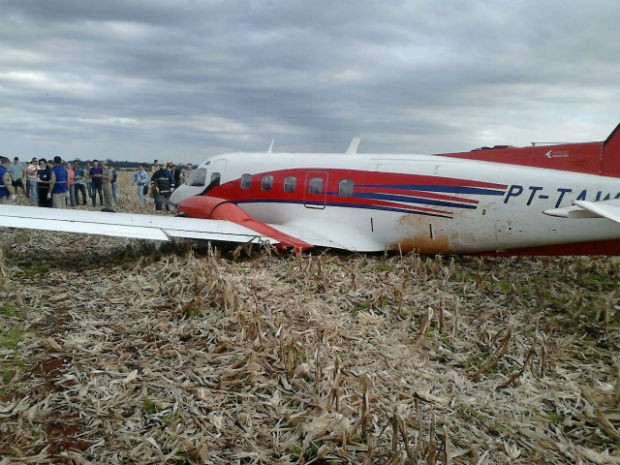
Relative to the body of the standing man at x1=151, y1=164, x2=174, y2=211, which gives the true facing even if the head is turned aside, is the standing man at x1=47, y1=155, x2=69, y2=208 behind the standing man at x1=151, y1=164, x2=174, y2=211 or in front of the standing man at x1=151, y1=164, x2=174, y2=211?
behind

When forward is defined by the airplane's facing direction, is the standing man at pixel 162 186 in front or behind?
in front

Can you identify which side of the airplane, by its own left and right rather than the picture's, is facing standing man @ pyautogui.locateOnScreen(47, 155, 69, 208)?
front

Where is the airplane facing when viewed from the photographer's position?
facing away from the viewer and to the left of the viewer

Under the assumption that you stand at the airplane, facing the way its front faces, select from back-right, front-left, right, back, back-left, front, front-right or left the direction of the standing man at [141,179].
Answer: front

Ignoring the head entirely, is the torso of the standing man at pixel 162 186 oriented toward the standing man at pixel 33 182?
no

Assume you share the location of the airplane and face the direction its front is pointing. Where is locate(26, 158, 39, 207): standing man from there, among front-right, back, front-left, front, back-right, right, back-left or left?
front

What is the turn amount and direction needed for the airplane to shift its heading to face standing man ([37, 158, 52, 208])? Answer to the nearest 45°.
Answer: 0° — it already faces them

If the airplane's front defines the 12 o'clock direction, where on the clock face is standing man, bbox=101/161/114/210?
The standing man is roughly at 12 o'clock from the airplane.
